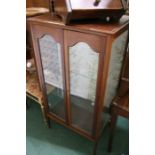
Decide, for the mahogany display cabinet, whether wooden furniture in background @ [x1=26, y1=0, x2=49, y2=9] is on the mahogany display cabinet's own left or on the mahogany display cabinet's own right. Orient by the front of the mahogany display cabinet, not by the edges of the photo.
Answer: on the mahogany display cabinet's own right

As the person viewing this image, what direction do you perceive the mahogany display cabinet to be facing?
facing the viewer and to the left of the viewer
